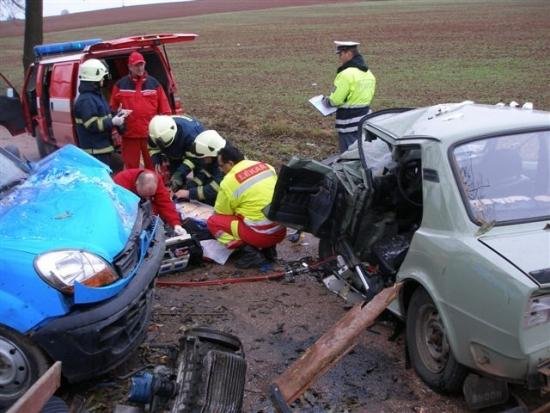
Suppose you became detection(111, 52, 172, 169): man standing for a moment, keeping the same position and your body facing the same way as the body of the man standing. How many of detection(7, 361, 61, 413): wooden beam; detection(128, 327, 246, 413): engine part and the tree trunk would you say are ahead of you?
2

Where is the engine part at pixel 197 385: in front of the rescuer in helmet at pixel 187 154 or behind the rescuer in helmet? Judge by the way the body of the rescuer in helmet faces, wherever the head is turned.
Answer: in front

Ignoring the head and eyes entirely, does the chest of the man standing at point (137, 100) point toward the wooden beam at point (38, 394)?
yes

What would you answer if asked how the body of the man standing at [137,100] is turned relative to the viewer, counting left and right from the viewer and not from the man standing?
facing the viewer

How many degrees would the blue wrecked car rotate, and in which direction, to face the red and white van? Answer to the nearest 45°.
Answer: approximately 135° to its left

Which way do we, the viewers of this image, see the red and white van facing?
facing away from the viewer and to the left of the viewer

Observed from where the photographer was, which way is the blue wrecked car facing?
facing the viewer and to the right of the viewer

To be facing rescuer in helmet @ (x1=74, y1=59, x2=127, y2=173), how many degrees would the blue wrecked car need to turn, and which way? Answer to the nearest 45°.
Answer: approximately 135° to its left

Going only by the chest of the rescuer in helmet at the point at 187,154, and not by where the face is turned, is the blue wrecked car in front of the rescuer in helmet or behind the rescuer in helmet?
in front

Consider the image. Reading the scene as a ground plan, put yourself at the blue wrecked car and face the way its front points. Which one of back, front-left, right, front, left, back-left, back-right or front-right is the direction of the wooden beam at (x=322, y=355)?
front

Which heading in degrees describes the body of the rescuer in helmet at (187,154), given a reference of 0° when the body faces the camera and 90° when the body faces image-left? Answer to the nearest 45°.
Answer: approximately 45°

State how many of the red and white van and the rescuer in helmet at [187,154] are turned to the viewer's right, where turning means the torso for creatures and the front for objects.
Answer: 0

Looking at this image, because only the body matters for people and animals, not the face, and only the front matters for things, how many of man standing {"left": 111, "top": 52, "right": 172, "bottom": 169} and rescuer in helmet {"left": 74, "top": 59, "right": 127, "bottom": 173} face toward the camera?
1

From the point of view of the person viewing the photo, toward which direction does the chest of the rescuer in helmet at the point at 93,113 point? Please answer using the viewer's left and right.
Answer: facing to the right of the viewer

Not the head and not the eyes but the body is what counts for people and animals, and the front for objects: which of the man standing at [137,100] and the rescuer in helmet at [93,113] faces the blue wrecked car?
the man standing
